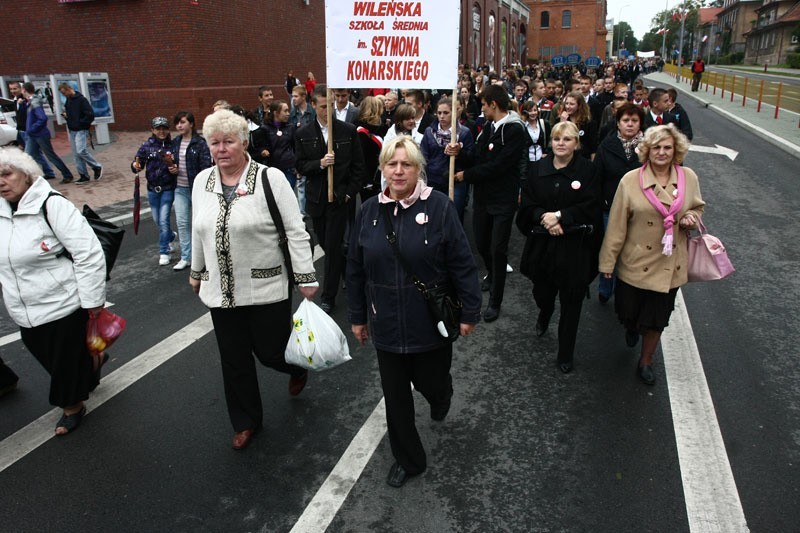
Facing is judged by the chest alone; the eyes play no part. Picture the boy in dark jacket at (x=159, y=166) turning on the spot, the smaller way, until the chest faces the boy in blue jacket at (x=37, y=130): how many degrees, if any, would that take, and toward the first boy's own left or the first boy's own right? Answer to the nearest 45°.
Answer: approximately 180°

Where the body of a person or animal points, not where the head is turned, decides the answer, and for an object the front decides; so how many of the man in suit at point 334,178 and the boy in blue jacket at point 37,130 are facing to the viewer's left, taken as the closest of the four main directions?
1

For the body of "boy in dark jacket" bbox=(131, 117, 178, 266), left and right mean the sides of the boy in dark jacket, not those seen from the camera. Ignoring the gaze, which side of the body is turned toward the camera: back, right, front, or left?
front

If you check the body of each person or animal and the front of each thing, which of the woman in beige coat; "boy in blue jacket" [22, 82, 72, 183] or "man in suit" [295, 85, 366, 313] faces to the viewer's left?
the boy in blue jacket

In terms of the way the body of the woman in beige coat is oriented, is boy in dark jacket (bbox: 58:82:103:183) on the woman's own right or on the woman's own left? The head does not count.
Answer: on the woman's own right

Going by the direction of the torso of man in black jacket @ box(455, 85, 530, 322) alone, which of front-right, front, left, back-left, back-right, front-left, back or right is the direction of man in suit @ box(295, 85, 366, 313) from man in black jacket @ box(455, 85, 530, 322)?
front-right

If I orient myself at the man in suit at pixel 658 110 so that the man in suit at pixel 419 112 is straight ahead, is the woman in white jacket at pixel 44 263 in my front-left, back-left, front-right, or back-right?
front-left

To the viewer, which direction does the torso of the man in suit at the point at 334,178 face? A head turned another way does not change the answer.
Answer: toward the camera

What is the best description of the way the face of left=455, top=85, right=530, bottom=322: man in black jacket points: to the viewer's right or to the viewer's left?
to the viewer's left

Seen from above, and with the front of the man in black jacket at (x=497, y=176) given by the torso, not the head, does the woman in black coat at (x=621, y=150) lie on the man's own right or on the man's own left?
on the man's own left

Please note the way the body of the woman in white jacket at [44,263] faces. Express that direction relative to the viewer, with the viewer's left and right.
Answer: facing the viewer and to the left of the viewer

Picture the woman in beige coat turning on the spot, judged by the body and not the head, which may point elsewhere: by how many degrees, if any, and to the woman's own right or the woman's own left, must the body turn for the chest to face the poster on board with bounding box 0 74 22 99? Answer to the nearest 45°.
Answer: approximately 135° to the woman's own right

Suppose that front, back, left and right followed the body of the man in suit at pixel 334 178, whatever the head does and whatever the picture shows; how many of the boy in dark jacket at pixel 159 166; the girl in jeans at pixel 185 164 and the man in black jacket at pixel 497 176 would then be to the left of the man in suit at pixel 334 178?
1

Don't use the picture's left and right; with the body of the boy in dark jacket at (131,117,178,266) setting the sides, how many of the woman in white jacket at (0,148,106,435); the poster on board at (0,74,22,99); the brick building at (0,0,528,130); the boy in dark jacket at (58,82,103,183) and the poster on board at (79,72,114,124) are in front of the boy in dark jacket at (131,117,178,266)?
1

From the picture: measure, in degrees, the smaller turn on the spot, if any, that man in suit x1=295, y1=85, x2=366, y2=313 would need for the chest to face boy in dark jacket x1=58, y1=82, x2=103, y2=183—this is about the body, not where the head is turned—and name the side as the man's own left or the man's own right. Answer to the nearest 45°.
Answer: approximately 135° to the man's own right
